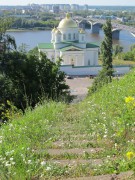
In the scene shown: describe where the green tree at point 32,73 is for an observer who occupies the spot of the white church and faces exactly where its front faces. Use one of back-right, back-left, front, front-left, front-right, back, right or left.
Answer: front

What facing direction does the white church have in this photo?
toward the camera
